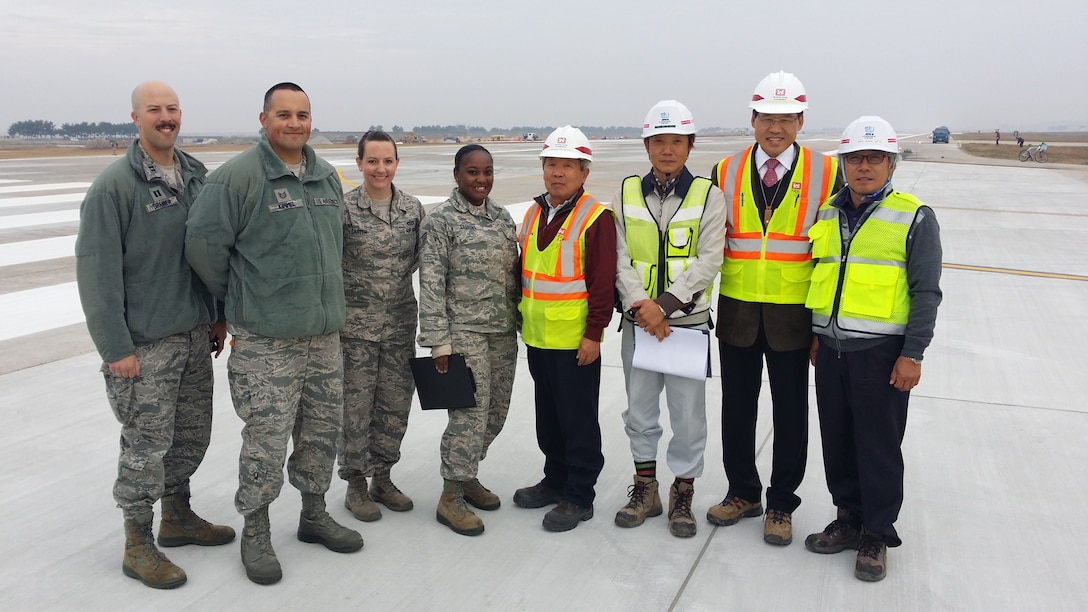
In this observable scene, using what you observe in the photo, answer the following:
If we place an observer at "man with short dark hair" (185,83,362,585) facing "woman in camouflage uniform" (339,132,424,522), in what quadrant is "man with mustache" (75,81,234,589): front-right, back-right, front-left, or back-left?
back-left

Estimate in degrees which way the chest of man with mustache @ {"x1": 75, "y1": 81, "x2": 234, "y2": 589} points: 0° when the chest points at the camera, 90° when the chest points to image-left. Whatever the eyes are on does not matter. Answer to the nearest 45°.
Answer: approximately 315°

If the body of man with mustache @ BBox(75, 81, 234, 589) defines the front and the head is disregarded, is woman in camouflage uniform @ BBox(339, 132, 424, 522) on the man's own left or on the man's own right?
on the man's own left

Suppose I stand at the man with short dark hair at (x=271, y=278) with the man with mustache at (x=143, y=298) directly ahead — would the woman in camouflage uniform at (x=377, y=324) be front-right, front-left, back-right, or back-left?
back-right
